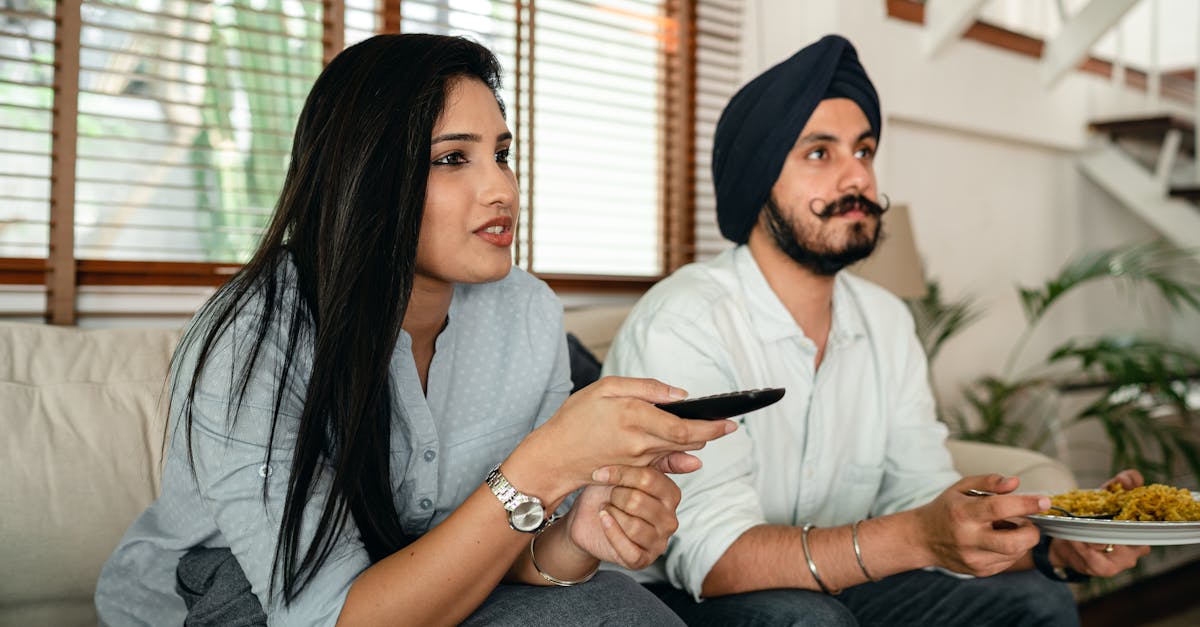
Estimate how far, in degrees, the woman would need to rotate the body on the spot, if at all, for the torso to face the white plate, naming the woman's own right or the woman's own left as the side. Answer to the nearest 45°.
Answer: approximately 45° to the woman's own left

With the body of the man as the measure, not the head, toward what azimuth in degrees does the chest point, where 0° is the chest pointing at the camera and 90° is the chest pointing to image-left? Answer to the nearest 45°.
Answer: approximately 315°

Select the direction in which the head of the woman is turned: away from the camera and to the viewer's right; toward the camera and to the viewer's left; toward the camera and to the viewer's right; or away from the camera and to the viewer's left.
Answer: toward the camera and to the viewer's right

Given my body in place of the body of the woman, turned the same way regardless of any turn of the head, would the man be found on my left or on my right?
on my left

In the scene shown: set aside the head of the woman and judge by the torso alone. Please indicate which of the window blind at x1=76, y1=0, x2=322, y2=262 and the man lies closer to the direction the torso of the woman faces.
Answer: the man

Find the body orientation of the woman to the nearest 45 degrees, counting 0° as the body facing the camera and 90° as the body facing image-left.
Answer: approximately 315°

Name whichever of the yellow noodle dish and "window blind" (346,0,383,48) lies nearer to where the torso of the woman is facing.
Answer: the yellow noodle dish
